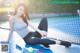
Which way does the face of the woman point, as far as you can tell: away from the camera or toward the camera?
toward the camera

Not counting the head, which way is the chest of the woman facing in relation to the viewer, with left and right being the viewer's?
facing the viewer and to the right of the viewer
